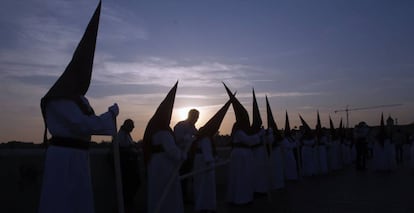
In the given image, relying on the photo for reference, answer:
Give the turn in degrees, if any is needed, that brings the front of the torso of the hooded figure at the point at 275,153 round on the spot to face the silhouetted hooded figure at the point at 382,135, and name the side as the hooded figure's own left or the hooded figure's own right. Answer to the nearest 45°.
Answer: approximately 45° to the hooded figure's own left

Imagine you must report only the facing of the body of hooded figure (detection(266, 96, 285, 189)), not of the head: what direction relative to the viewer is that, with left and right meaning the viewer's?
facing to the right of the viewer

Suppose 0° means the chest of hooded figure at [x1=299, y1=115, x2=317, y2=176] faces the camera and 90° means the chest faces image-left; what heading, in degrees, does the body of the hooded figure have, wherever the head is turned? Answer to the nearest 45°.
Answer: approximately 270°

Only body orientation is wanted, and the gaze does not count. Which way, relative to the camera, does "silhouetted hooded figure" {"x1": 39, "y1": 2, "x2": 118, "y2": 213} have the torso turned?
to the viewer's right

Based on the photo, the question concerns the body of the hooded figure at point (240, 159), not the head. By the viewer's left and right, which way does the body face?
facing to the right of the viewer

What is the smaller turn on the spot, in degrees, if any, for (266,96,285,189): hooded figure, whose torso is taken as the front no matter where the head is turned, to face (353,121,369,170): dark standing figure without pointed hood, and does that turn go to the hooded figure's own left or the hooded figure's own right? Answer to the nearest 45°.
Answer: approximately 45° to the hooded figure's own left

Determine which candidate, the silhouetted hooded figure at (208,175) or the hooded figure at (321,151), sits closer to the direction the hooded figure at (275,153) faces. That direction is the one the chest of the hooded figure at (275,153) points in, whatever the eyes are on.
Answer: the hooded figure

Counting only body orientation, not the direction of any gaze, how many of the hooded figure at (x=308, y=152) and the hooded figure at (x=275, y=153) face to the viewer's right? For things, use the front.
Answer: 2
